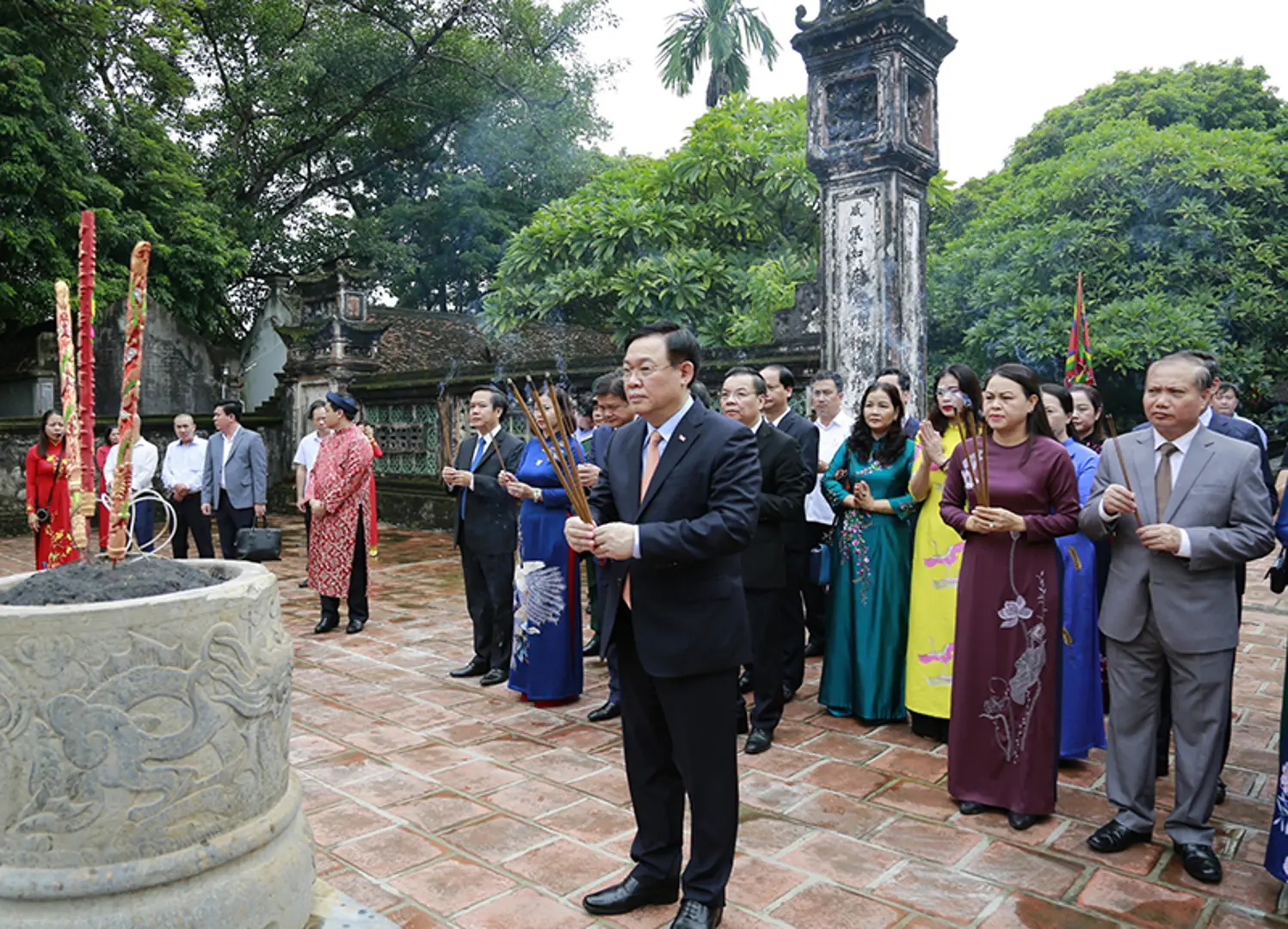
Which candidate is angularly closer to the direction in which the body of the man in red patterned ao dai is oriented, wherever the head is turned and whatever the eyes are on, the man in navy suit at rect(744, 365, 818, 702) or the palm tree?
the man in navy suit

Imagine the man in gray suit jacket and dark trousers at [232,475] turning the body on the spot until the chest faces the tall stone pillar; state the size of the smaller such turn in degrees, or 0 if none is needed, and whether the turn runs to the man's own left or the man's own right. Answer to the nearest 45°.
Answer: approximately 90° to the man's own left

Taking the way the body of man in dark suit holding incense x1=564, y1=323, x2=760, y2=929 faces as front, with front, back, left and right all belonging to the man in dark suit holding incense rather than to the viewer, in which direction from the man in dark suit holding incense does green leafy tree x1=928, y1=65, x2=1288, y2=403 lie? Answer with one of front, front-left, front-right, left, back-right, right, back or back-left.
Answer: back

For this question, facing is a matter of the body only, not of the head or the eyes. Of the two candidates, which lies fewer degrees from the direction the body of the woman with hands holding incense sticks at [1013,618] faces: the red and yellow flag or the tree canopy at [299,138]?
the tree canopy

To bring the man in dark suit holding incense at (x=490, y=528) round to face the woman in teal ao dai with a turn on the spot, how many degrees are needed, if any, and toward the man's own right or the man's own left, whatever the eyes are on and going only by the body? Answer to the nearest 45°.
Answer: approximately 90° to the man's own left

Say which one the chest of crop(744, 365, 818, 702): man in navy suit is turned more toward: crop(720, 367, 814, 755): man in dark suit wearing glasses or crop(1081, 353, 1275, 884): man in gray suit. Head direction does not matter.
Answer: the man in dark suit wearing glasses

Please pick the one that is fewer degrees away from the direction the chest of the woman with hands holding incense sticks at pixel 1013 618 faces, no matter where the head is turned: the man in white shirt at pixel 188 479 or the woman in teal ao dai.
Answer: the man in white shirt
